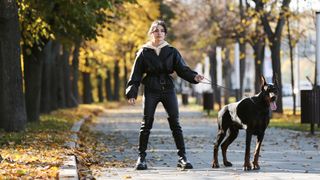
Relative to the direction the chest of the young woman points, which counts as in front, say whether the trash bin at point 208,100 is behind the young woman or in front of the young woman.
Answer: behind

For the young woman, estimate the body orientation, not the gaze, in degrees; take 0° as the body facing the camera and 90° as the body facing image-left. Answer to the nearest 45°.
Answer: approximately 0°

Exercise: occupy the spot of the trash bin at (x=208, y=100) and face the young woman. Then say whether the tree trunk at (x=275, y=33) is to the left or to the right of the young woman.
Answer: left

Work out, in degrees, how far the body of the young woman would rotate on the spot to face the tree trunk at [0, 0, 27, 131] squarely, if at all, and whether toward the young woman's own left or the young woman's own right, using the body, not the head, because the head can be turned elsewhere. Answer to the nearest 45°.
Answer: approximately 135° to the young woman's own right

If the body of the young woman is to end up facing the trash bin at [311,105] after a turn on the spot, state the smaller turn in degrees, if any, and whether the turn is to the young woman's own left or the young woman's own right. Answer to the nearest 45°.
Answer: approximately 135° to the young woman's own left

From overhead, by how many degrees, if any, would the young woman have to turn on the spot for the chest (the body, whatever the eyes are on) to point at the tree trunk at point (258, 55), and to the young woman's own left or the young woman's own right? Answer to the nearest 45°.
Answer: approximately 180°

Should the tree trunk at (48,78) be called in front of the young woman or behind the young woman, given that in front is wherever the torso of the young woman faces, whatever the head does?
behind

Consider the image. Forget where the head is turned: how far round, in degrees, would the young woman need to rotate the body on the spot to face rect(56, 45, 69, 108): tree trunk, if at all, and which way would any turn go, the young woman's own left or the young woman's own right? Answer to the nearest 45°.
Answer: approximately 180°

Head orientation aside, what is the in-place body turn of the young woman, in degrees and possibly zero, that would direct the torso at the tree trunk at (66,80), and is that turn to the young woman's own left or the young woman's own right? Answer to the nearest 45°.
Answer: approximately 180°
